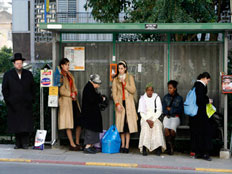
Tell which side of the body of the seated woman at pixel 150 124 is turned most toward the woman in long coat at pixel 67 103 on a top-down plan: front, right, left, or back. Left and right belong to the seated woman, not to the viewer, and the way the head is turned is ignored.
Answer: right

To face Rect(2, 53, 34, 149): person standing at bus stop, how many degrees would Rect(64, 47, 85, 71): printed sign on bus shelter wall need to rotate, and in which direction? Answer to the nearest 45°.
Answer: approximately 45° to its right

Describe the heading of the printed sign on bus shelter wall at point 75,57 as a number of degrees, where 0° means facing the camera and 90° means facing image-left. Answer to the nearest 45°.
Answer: approximately 0°

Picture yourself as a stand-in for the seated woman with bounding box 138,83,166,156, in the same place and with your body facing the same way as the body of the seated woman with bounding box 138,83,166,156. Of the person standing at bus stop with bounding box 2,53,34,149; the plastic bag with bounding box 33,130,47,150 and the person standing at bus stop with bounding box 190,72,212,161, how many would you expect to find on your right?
2

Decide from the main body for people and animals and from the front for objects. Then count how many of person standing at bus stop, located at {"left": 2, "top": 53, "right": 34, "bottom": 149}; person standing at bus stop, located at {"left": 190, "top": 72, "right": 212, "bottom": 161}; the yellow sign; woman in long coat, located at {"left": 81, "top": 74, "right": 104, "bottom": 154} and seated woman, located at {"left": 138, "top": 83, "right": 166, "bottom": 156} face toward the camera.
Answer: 3
